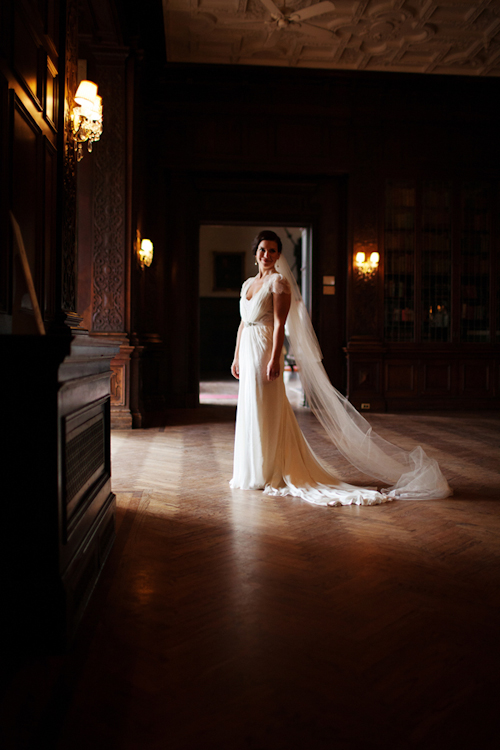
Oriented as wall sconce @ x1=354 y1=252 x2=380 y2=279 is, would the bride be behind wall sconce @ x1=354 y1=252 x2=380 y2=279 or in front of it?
in front

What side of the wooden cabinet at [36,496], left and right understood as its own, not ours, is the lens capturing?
right

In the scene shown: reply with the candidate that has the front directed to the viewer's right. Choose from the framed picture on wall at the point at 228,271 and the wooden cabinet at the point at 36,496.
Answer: the wooden cabinet

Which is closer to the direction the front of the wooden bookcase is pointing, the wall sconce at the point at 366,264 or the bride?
the bride

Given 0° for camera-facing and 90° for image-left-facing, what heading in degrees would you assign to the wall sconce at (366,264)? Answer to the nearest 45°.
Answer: approximately 0°

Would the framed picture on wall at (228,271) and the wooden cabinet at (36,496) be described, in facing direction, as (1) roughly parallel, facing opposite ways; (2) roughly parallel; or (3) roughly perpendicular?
roughly perpendicular

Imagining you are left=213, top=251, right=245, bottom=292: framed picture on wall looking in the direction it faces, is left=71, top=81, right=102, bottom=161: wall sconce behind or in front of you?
in front

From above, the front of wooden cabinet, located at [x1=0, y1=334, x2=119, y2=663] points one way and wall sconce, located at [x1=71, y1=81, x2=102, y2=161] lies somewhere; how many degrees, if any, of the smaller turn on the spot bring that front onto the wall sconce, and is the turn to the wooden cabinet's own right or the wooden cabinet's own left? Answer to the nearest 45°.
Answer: approximately 90° to the wooden cabinet's own left

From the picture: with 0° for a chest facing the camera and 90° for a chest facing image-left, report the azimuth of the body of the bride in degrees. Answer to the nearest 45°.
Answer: approximately 45°
